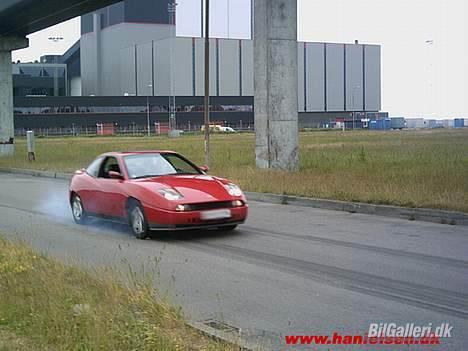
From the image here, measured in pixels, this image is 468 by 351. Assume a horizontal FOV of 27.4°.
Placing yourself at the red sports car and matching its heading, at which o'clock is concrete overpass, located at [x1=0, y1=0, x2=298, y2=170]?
The concrete overpass is roughly at 8 o'clock from the red sports car.

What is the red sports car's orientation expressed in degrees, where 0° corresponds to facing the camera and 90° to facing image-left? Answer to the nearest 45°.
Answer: approximately 315°
